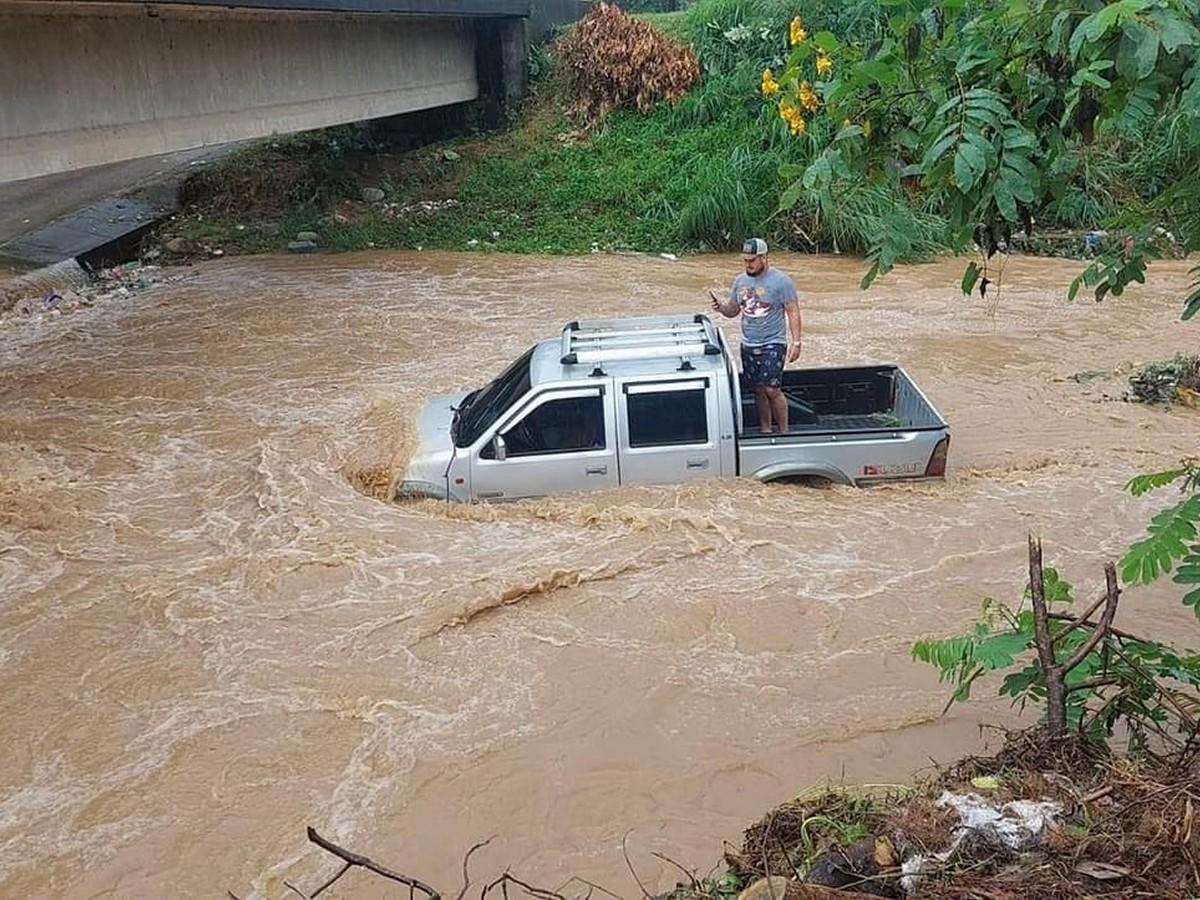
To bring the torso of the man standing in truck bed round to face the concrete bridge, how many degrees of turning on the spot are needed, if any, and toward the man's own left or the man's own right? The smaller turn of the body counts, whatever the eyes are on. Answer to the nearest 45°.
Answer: approximately 90° to the man's own right

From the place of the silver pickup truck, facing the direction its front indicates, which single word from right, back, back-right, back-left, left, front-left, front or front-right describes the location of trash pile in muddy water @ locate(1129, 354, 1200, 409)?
back-right

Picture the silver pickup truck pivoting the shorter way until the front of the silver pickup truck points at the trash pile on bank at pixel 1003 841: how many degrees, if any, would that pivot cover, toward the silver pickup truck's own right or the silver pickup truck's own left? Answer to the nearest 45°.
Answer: approximately 90° to the silver pickup truck's own left

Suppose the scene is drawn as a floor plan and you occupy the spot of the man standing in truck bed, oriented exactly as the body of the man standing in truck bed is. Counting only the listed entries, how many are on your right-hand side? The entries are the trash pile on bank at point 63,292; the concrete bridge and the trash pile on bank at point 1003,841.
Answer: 2

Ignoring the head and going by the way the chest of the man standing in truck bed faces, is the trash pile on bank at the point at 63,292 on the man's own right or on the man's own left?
on the man's own right

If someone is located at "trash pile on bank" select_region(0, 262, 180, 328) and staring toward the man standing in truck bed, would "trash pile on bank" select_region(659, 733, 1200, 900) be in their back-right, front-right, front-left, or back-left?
front-right

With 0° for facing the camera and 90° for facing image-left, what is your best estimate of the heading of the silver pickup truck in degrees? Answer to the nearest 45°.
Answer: approximately 90°

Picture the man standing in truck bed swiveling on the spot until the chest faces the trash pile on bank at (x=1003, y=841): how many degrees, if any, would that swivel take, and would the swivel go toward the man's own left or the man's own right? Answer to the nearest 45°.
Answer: approximately 45° to the man's own left

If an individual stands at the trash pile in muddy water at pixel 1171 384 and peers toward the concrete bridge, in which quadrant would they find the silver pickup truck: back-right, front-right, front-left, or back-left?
front-left
